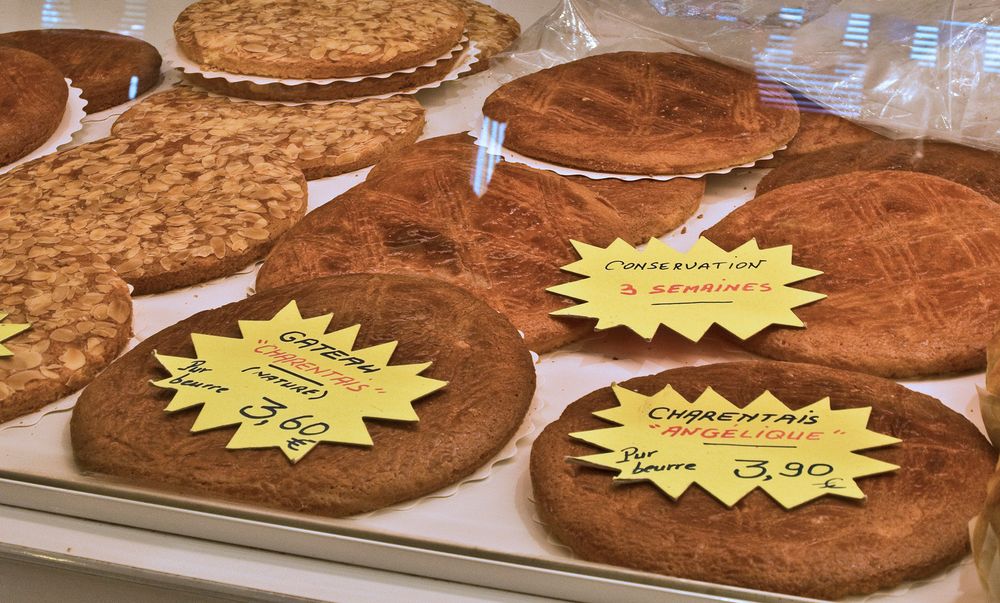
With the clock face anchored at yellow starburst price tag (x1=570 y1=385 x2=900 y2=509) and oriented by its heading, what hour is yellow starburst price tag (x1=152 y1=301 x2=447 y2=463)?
yellow starburst price tag (x1=152 y1=301 x2=447 y2=463) is roughly at 3 o'clock from yellow starburst price tag (x1=570 y1=385 x2=900 y2=509).

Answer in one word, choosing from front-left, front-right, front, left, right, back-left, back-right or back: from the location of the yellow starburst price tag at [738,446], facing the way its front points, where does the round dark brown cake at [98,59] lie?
back-right

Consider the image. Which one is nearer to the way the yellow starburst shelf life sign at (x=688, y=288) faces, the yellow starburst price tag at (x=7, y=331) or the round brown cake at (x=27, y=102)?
the yellow starburst price tag

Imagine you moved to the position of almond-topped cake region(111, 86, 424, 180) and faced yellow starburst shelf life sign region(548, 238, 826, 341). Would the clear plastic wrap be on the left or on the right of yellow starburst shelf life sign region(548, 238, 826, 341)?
left

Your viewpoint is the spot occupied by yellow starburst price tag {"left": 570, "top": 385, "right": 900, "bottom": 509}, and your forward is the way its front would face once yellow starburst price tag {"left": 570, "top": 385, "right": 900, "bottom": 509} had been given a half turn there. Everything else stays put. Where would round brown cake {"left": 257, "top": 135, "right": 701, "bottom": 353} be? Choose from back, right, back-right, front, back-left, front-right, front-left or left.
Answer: front-left

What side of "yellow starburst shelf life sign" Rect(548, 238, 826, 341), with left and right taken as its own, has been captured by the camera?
front

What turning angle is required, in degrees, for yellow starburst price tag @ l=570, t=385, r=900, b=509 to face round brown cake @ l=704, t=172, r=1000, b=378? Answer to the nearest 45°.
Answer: approximately 180°

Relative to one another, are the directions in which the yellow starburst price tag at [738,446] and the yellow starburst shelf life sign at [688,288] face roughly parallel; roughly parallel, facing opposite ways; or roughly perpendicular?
roughly parallel

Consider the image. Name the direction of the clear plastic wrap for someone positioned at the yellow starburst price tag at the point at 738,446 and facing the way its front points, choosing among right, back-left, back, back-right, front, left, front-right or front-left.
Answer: back

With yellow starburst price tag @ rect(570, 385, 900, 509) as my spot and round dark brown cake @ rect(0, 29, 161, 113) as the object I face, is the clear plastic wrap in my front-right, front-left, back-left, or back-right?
front-right

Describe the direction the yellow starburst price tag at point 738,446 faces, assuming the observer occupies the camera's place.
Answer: facing the viewer

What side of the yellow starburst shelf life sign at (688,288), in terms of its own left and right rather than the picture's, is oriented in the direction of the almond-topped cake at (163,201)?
right

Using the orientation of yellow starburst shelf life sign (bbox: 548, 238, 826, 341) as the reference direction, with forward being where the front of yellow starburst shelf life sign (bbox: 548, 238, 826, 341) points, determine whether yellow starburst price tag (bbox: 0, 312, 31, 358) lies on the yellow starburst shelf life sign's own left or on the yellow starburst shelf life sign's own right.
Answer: on the yellow starburst shelf life sign's own right
